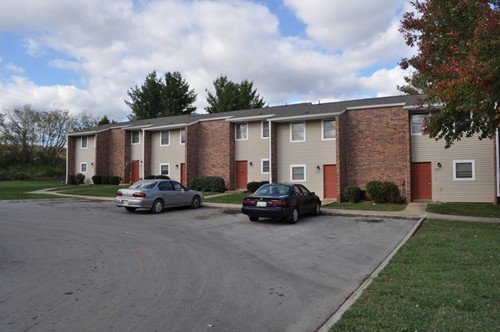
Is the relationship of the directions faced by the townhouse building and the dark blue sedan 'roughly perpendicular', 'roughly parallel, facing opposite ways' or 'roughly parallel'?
roughly parallel, facing opposite ways

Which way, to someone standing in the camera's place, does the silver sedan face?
facing away from the viewer and to the right of the viewer

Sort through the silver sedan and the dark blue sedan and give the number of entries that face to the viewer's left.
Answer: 0

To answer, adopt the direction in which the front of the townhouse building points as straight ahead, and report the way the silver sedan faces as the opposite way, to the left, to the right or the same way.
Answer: the opposite way

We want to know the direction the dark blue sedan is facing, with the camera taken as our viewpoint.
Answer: facing away from the viewer and to the right of the viewer

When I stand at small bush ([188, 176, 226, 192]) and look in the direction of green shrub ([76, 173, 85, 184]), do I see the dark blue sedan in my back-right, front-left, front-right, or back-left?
back-left

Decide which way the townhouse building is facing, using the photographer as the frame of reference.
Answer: facing the viewer and to the left of the viewer

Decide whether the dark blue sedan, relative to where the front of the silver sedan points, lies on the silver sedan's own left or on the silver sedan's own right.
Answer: on the silver sedan's own right

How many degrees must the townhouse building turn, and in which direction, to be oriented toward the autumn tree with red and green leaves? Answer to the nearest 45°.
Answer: approximately 45° to its left

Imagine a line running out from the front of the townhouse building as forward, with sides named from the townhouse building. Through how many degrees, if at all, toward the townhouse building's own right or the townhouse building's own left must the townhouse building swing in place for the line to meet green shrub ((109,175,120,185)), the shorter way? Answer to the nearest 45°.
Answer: approximately 90° to the townhouse building's own right

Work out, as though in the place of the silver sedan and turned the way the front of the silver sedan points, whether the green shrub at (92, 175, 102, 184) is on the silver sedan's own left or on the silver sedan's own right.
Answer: on the silver sedan's own left

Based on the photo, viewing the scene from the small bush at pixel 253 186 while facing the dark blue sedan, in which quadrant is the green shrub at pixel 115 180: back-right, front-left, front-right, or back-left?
back-right

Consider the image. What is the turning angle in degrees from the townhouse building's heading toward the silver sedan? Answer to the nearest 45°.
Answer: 0° — it already faces it

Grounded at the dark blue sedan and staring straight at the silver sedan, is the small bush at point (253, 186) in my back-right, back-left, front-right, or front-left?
front-right

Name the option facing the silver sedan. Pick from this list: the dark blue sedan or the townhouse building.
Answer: the townhouse building
